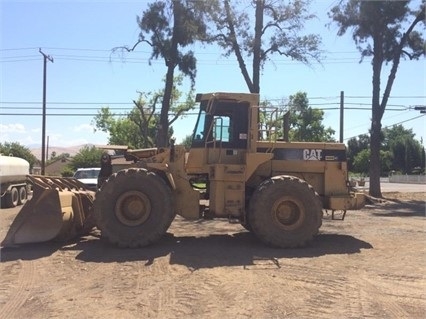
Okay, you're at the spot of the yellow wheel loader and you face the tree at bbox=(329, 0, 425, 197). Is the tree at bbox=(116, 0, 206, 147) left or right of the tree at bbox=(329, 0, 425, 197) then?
left

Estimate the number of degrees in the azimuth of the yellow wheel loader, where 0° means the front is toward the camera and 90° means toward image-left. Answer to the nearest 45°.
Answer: approximately 90°

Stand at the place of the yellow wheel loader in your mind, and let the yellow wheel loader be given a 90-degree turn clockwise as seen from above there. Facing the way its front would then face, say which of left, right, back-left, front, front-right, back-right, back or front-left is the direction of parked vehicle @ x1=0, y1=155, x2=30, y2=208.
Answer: front-left

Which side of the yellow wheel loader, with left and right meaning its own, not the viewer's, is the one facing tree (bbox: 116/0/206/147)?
right

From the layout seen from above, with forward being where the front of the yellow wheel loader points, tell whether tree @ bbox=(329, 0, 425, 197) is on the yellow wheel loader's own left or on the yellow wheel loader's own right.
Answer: on the yellow wheel loader's own right

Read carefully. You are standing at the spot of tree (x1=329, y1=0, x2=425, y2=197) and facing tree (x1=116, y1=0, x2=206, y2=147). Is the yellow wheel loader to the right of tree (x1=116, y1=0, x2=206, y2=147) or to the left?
left
